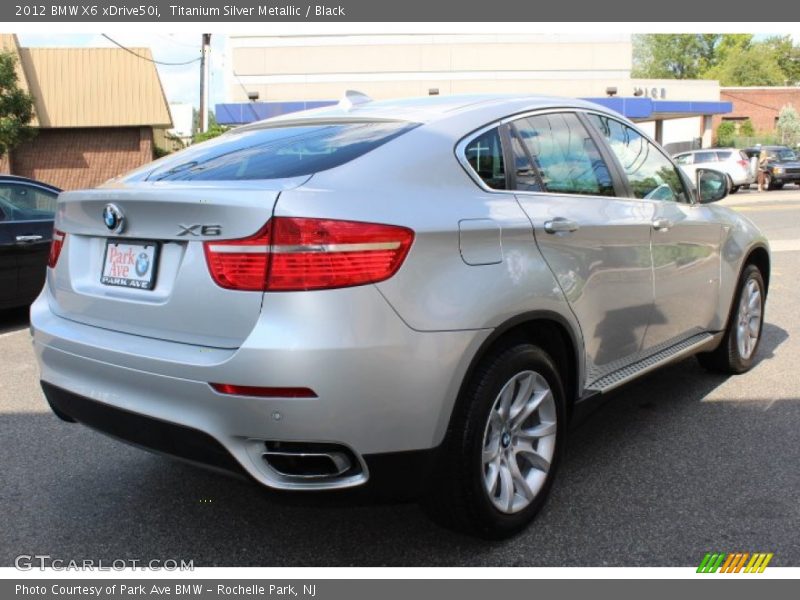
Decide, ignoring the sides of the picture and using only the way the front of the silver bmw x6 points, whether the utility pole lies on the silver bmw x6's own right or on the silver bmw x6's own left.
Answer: on the silver bmw x6's own left

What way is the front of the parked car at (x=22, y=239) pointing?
to the viewer's left

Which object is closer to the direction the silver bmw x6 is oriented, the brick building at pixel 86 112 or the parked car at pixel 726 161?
the parked car

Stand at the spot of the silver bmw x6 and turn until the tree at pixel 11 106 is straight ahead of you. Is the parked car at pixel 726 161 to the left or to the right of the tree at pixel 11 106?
right

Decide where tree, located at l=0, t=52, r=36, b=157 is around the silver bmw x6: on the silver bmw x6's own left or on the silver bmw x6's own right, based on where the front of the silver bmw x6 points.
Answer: on the silver bmw x6's own left

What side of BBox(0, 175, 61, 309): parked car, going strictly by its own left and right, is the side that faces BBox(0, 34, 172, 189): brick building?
right

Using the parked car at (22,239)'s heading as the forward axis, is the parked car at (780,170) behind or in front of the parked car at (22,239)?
behind

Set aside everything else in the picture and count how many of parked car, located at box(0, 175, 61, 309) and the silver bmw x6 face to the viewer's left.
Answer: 1

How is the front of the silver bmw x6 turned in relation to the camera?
facing away from the viewer and to the right of the viewer

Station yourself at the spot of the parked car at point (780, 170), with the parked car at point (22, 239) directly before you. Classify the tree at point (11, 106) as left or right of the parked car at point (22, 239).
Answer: right
